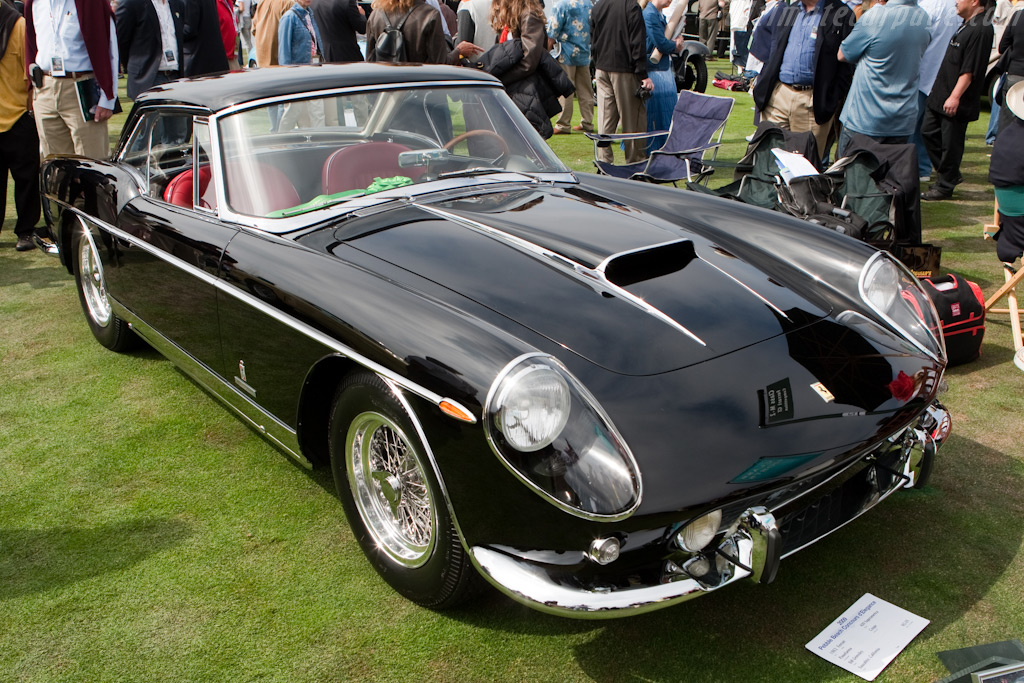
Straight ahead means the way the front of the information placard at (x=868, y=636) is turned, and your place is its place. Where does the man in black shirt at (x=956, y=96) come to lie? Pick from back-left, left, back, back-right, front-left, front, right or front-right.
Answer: back-left

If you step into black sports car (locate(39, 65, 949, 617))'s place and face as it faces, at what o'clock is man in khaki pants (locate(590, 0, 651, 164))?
The man in khaki pants is roughly at 8 o'clock from the black sports car.

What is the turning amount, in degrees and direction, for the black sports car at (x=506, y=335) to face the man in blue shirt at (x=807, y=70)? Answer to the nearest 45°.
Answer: approximately 90° to its left

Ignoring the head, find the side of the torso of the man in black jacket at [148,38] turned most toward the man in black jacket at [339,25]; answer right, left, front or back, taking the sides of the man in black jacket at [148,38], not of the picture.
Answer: left

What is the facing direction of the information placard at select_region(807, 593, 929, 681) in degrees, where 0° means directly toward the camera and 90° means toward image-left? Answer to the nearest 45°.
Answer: approximately 315°
